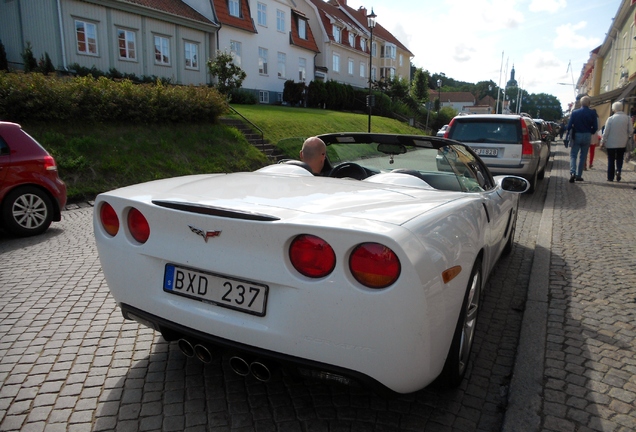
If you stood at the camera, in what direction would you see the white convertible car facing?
facing away from the viewer and to the right of the viewer

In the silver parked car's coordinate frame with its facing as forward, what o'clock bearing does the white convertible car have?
The white convertible car is roughly at 6 o'clock from the silver parked car.

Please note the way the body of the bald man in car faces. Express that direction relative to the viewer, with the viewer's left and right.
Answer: facing away from the viewer and to the right of the viewer

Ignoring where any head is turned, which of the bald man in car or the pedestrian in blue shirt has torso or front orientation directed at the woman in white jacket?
the bald man in car

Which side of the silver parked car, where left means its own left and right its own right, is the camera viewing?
back

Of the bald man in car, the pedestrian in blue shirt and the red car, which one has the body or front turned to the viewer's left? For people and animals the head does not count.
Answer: the red car

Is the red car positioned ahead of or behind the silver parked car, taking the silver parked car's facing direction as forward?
behind

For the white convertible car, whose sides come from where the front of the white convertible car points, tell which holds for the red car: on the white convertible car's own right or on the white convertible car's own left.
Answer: on the white convertible car's own left
